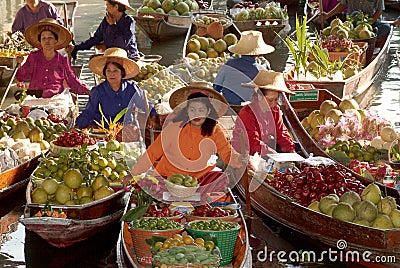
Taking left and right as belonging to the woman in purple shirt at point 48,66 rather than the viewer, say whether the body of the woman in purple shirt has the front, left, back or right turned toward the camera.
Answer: front

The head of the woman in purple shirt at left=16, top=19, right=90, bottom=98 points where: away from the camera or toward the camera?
toward the camera

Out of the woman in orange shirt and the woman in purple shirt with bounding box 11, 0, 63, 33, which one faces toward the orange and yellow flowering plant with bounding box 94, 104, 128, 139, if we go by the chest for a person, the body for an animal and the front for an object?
the woman in purple shirt

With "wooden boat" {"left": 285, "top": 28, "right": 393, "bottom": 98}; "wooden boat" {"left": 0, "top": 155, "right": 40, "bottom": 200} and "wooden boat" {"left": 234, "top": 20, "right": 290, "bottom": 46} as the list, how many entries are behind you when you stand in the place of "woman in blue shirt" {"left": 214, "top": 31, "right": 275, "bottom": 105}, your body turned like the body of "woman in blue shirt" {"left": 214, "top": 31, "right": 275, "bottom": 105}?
1

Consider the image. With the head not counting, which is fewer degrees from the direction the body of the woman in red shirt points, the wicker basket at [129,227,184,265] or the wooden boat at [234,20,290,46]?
the wicker basket

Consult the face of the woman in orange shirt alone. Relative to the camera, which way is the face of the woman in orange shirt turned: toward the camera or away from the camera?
toward the camera

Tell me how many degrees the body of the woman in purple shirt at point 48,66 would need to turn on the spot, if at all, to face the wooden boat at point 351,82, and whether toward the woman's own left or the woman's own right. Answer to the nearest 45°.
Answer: approximately 90° to the woman's own left

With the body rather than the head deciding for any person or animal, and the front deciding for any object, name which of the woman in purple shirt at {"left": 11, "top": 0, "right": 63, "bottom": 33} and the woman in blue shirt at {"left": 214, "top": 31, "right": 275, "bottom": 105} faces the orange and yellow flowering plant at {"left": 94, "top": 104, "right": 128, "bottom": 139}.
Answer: the woman in purple shirt

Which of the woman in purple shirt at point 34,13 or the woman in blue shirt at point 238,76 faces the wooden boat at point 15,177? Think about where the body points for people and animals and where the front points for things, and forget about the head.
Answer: the woman in purple shirt

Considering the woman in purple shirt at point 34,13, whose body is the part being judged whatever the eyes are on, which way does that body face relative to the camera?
toward the camera

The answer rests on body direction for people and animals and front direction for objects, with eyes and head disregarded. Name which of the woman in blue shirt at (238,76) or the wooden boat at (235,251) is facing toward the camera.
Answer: the wooden boat

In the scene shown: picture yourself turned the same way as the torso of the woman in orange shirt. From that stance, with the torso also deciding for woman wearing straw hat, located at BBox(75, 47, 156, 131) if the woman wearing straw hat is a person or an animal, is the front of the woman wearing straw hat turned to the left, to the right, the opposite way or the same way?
the same way

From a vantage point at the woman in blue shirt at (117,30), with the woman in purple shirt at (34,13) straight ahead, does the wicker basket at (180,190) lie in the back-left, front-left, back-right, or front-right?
back-left

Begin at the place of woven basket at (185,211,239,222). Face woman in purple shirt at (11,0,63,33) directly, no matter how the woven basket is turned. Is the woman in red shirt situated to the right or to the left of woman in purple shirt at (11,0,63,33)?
right
